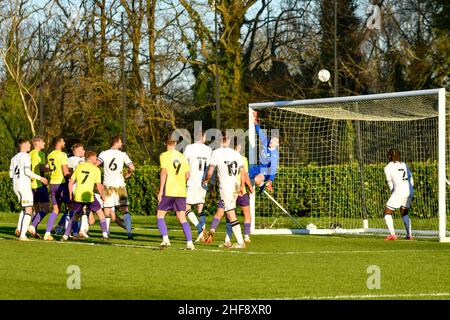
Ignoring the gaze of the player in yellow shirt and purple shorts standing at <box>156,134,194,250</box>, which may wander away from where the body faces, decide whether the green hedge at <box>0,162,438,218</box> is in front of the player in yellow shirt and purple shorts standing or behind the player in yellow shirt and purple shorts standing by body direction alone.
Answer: in front

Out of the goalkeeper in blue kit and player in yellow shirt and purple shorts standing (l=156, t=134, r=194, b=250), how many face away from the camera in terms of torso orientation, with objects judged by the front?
1

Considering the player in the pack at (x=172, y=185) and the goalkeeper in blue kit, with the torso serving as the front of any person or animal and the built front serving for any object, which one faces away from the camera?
the player in the pack

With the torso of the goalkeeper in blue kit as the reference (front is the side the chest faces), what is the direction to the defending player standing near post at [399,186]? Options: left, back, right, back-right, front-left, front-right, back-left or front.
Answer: back-left

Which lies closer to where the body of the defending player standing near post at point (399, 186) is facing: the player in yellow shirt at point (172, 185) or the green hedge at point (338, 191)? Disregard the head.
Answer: the green hedge

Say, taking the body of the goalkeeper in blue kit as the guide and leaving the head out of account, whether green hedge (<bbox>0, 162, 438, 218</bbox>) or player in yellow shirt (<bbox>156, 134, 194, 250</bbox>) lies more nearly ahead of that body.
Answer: the player in yellow shirt

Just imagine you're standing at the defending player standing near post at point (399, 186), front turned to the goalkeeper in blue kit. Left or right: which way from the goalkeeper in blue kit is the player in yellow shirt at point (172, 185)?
left

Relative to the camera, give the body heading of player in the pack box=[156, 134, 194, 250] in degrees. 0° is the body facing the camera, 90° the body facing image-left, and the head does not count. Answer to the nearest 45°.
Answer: approximately 180°

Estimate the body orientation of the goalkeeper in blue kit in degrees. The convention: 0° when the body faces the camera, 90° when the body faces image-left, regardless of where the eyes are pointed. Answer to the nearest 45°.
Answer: approximately 45°

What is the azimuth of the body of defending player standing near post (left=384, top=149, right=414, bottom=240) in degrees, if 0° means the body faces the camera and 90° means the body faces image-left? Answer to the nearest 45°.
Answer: approximately 135°

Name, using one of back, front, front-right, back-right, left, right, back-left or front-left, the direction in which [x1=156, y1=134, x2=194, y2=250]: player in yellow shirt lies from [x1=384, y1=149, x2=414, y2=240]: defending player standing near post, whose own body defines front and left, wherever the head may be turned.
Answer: left
